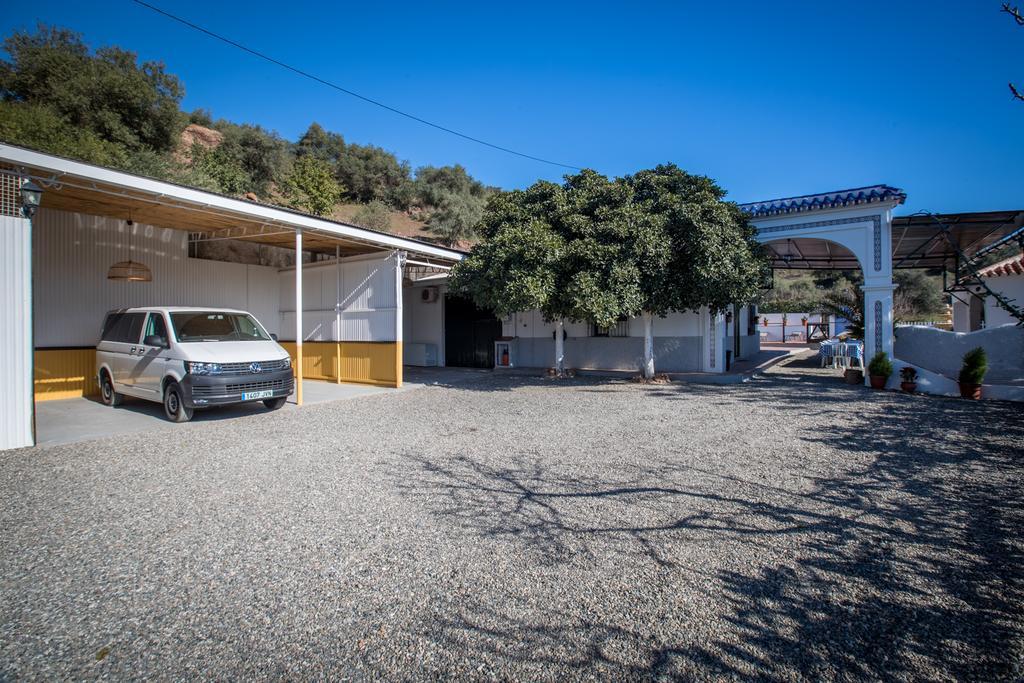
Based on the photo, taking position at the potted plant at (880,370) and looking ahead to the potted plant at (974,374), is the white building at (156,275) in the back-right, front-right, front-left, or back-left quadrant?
back-right

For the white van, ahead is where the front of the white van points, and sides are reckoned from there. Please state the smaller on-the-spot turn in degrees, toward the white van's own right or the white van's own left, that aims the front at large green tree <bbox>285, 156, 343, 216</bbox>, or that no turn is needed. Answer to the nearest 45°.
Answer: approximately 135° to the white van's own left

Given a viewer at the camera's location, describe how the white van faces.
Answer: facing the viewer and to the right of the viewer

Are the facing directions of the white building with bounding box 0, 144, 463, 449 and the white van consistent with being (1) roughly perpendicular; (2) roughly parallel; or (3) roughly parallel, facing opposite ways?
roughly parallel

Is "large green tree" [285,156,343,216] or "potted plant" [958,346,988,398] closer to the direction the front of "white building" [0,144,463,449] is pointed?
the potted plant

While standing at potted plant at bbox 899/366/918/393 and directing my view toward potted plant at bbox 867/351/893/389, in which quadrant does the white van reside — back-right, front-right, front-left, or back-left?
front-left
